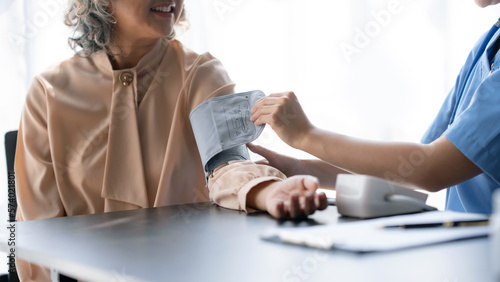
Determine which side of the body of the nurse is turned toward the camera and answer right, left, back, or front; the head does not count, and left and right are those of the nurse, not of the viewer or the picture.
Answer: left

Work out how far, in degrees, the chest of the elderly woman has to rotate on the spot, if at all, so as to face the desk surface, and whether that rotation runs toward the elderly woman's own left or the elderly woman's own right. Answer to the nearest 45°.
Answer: approximately 45° to the elderly woman's own right

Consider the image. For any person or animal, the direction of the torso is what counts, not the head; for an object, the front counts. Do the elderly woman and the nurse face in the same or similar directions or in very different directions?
very different directions

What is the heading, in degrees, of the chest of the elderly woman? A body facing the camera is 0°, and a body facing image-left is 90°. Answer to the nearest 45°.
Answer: approximately 315°

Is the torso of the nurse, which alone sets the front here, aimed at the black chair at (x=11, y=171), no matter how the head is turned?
yes

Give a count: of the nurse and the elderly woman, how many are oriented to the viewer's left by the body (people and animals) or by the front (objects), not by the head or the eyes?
1

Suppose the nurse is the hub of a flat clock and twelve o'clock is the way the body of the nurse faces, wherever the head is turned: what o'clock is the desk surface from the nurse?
The desk surface is roughly at 10 o'clock from the nurse.
